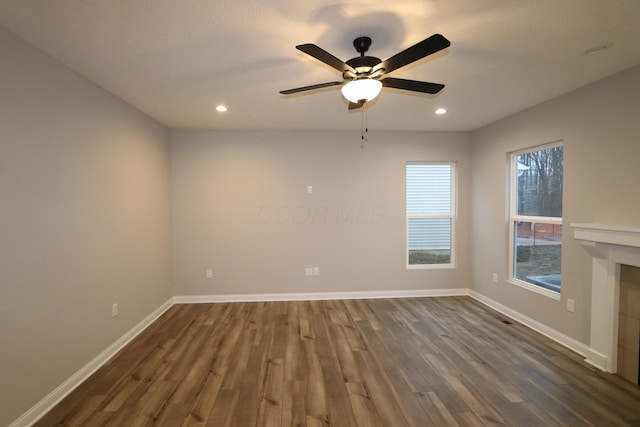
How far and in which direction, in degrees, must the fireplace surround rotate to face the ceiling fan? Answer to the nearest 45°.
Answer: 0° — it already faces it

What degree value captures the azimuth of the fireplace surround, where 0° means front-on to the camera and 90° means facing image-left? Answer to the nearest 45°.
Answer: approximately 45°

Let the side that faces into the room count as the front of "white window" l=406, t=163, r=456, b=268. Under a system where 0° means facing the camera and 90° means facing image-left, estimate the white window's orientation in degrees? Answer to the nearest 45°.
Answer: approximately 0°
